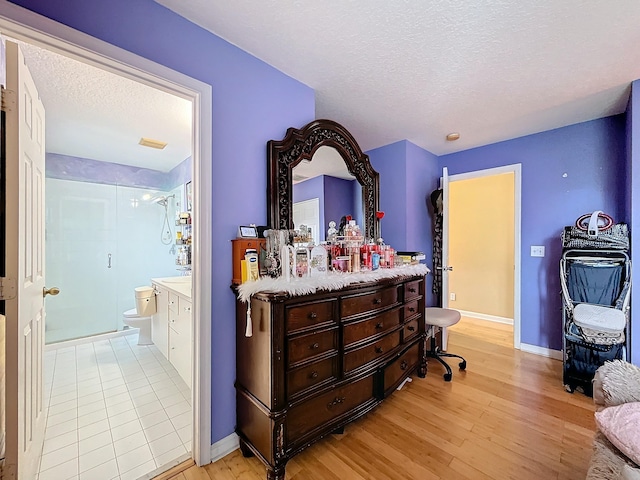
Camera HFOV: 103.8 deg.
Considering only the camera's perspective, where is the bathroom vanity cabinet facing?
facing the viewer and to the left of the viewer

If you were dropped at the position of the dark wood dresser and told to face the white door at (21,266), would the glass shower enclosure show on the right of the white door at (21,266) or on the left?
right

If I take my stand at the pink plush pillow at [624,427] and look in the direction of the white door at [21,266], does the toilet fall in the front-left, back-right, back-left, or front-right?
front-right

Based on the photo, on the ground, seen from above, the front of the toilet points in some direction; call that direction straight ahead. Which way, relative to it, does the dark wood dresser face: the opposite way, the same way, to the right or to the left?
to the left

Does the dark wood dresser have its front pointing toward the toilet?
no

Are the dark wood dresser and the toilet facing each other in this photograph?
no

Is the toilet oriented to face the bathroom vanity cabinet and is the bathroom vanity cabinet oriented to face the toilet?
no

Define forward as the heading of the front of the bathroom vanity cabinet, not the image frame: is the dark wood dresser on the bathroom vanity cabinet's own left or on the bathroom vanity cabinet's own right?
on the bathroom vanity cabinet's own left

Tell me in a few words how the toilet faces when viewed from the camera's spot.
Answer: facing to the left of the viewer

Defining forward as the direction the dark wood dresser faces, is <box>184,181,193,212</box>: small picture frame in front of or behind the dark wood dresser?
behind

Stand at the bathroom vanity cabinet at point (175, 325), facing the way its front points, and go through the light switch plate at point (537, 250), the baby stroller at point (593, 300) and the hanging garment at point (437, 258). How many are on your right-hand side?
0

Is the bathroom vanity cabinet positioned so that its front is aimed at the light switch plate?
no

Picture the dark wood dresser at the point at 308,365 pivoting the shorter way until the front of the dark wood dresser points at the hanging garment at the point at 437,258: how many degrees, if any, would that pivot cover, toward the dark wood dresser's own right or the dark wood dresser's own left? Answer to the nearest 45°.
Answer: approximately 90° to the dark wood dresser's own left
